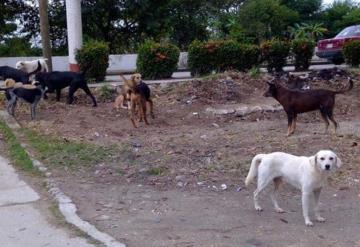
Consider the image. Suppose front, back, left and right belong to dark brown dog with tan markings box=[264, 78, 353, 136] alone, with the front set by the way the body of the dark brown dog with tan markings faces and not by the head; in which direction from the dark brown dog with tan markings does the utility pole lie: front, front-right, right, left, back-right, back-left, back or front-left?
front-right

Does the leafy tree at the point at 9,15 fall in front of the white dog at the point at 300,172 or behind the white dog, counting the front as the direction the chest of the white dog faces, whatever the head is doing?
behind

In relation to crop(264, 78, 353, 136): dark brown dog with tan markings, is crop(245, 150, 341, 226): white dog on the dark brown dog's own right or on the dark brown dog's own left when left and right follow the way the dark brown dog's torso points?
on the dark brown dog's own left

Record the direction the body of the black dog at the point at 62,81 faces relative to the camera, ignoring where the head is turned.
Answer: to the viewer's left

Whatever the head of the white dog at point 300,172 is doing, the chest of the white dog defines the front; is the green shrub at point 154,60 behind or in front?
behind

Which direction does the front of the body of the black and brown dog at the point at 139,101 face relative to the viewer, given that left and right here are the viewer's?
facing the viewer and to the left of the viewer

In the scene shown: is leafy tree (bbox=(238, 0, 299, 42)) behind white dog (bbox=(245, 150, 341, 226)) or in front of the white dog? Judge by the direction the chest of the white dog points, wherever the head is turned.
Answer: behind

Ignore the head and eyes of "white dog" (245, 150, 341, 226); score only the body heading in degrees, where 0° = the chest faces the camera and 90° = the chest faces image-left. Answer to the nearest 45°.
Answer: approximately 315°
